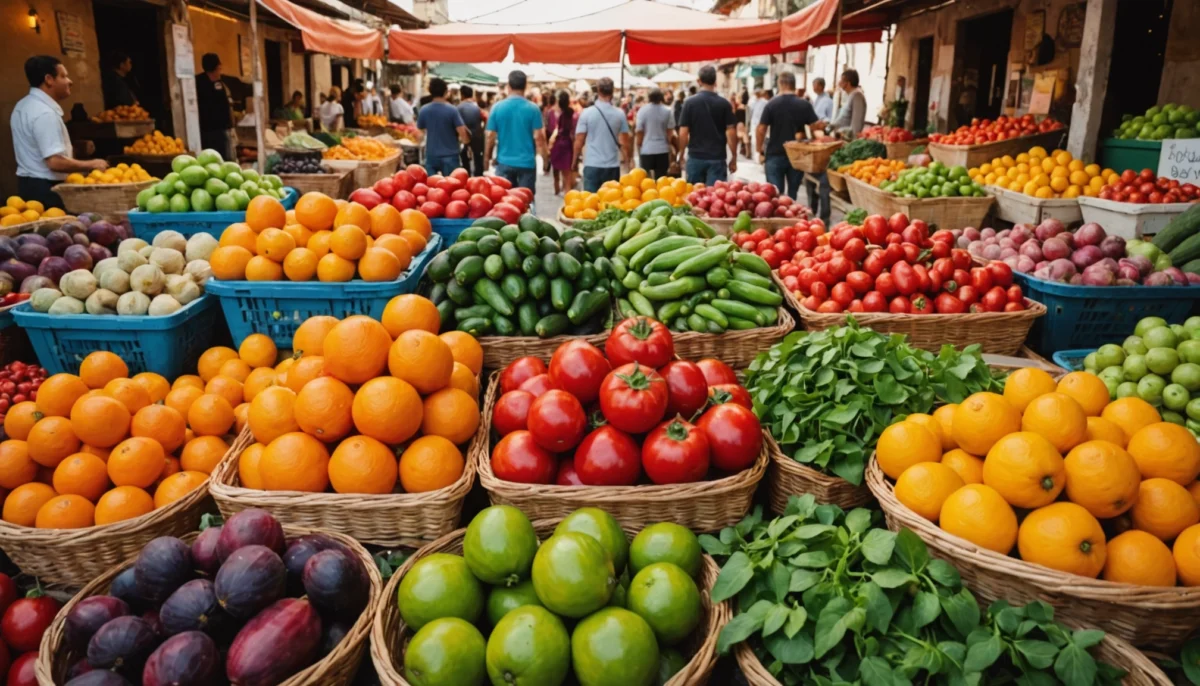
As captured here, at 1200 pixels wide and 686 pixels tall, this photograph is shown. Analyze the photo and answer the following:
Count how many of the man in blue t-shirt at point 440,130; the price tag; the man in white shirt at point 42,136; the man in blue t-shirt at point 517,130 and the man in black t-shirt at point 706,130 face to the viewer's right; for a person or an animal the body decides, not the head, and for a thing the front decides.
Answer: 1

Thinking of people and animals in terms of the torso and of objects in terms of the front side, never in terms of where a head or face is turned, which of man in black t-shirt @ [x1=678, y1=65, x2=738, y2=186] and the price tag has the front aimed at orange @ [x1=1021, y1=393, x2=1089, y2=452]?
the price tag

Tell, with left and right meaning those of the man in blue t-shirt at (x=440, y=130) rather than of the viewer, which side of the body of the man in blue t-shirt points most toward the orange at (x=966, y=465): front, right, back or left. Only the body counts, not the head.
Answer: back

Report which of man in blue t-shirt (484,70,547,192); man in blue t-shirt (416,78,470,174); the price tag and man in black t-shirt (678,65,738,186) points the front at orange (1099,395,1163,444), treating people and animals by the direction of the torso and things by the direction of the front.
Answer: the price tag

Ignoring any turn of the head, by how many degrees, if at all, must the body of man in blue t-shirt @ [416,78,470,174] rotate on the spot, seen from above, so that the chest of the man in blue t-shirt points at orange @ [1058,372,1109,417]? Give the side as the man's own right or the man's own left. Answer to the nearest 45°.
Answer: approximately 180°

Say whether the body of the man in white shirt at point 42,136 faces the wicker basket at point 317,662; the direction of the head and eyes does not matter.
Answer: no

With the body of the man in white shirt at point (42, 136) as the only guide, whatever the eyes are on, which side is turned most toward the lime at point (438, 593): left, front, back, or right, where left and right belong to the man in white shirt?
right

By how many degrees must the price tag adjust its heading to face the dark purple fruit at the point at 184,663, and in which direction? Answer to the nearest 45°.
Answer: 0° — it already faces it

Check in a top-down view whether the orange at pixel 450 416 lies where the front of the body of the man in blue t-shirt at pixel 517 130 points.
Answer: no

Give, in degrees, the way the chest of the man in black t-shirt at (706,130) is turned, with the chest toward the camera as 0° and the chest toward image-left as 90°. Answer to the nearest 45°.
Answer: approximately 180°

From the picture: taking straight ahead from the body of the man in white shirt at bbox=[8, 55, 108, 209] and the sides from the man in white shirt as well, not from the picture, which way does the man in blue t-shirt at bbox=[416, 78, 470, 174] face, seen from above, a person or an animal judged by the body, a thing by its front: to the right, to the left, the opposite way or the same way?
to the left

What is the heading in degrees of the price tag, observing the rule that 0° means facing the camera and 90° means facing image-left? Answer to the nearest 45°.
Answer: approximately 0°

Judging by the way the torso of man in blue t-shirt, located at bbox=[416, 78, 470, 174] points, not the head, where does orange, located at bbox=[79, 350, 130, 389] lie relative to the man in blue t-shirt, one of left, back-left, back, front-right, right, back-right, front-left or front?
back

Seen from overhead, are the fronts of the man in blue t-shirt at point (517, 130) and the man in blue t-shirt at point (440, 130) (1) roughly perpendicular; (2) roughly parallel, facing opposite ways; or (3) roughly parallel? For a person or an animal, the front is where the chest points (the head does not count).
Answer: roughly parallel

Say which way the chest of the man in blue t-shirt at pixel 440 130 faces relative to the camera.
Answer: away from the camera

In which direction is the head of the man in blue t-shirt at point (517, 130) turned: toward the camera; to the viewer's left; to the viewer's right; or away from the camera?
away from the camera

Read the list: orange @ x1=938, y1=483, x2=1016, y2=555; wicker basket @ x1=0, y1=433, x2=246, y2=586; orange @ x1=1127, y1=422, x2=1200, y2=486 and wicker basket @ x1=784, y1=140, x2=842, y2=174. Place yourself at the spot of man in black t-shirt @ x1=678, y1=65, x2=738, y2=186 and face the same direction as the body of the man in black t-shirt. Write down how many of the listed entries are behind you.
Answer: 3

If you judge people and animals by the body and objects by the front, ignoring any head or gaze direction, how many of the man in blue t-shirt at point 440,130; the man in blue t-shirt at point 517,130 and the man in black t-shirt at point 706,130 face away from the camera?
3

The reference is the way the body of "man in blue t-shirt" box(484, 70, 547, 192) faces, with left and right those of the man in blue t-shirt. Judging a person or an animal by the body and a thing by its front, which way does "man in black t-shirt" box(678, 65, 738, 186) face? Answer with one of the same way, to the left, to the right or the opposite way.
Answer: the same way

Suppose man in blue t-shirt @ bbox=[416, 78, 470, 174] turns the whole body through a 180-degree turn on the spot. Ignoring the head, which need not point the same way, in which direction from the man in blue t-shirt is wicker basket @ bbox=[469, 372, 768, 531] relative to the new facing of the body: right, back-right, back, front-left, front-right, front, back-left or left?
front

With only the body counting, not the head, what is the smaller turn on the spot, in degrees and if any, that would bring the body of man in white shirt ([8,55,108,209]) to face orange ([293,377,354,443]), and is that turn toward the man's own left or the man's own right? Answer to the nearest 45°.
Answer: approximately 90° to the man's own right

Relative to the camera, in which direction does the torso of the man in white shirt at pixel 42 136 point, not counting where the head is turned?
to the viewer's right

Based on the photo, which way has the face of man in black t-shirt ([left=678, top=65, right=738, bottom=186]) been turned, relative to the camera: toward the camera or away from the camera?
away from the camera

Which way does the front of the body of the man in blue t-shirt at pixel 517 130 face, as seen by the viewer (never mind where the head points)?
away from the camera
